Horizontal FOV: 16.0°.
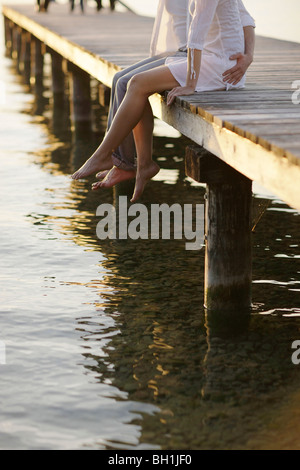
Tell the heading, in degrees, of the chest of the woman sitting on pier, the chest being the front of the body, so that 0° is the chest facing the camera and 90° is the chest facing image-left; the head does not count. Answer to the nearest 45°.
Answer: approximately 90°

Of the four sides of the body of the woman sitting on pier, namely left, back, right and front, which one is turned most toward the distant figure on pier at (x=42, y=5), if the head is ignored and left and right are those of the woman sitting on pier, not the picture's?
right
